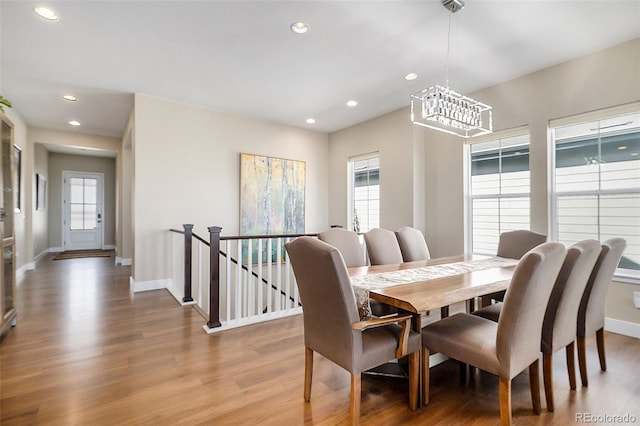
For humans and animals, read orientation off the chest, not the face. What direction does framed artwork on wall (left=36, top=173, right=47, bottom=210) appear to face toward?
to the viewer's right

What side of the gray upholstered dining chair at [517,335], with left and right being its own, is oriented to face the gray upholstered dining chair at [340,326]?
left

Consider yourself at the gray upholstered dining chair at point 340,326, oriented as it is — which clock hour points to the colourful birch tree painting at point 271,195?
The colourful birch tree painting is roughly at 10 o'clock from the gray upholstered dining chair.

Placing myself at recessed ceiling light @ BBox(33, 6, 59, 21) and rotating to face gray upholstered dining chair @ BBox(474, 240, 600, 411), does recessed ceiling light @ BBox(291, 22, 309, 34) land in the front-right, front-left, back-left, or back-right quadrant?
front-left

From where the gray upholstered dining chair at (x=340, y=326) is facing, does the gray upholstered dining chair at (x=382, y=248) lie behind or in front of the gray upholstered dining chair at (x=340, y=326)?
in front

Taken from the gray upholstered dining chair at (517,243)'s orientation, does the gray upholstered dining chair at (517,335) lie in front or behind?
in front

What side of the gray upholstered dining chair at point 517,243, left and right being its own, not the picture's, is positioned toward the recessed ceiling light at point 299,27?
front

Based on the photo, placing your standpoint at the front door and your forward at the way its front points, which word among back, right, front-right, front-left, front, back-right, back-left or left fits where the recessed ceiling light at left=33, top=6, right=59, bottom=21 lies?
front

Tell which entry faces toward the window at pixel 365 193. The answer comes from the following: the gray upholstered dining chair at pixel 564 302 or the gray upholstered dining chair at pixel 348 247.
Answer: the gray upholstered dining chair at pixel 564 302

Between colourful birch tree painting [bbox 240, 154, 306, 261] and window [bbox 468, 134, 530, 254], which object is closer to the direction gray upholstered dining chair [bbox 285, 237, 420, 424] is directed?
the window

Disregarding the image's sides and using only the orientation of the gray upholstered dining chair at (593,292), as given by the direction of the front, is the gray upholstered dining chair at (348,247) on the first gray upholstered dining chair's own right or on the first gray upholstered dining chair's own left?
on the first gray upholstered dining chair's own left

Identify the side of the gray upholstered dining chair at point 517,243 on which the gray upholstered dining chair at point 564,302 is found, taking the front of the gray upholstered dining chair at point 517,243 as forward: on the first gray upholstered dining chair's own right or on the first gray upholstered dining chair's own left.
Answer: on the first gray upholstered dining chair's own left

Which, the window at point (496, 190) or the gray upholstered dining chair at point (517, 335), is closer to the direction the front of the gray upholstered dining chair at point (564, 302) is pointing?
the window

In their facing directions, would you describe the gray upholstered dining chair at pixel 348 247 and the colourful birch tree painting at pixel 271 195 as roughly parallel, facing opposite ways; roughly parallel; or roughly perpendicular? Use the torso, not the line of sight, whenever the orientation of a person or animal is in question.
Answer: roughly parallel

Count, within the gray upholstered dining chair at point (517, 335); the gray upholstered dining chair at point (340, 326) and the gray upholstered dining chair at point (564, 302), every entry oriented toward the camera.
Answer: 0

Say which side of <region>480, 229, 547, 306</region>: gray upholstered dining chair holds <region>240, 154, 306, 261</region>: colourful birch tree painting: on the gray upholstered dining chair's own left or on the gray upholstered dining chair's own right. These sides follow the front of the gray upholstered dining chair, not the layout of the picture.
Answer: on the gray upholstered dining chair's own right

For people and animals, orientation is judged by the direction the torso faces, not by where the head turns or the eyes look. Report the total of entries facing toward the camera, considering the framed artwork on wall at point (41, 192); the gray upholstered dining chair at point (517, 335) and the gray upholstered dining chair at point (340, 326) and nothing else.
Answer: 0

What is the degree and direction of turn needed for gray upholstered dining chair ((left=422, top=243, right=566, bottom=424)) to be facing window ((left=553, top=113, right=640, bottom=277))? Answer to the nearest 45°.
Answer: approximately 45° to its right
